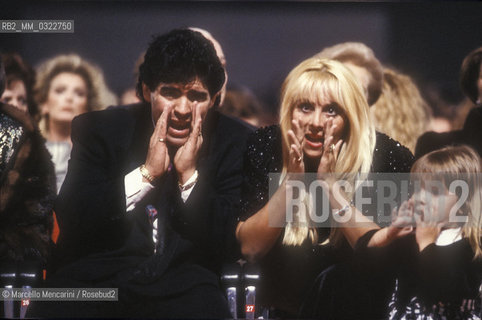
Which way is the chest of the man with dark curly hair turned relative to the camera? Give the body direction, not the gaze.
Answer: toward the camera

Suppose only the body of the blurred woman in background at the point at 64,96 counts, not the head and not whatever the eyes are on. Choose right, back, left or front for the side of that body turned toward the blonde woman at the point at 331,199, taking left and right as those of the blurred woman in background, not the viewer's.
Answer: front

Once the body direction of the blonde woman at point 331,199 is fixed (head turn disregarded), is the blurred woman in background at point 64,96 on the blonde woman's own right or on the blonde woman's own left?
on the blonde woman's own right

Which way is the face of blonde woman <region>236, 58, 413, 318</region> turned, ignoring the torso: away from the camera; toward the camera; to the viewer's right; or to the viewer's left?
toward the camera

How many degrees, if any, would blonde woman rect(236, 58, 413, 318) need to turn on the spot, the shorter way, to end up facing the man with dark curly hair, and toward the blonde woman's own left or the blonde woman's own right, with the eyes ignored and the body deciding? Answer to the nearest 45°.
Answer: approximately 90° to the blonde woman's own right

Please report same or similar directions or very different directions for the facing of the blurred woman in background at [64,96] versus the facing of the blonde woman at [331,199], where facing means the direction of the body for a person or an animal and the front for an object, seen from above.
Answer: same or similar directions

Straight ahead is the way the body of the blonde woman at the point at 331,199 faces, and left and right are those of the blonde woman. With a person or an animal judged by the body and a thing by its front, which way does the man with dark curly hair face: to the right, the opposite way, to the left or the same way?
the same way

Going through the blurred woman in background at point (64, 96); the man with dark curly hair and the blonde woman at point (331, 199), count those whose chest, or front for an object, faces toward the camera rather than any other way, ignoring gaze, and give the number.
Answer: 3

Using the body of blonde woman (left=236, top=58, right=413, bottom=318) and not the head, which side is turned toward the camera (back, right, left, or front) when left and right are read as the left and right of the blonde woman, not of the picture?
front

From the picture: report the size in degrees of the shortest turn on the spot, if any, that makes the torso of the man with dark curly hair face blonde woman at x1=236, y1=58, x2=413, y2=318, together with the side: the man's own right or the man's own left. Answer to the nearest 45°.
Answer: approximately 90° to the man's own left

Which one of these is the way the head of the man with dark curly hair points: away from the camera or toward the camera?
toward the camera

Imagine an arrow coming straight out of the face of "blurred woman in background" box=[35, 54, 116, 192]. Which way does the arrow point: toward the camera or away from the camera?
toward the camera
